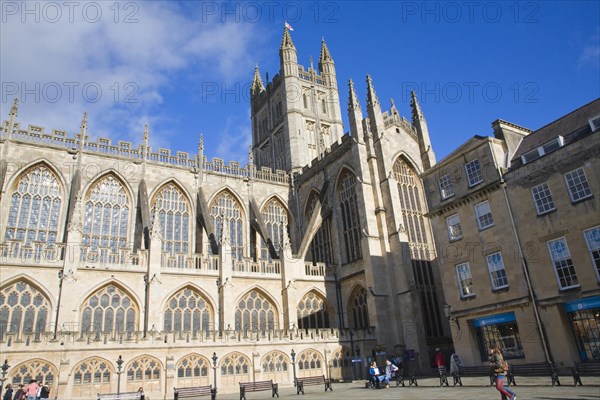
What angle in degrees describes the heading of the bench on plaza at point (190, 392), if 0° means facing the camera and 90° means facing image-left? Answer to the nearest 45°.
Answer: approximately 0°

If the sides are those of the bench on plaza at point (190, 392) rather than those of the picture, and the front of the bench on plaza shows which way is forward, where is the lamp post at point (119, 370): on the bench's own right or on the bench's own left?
on the bench's own right

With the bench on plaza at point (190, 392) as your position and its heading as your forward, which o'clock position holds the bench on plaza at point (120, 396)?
the bench on plaza at point (120, 396) is roughly at 2 o'clock from the bench on plaza at point (190, 392).

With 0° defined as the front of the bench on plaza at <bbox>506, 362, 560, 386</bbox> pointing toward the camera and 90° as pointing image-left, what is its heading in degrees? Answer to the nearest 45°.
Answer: approximately 0°

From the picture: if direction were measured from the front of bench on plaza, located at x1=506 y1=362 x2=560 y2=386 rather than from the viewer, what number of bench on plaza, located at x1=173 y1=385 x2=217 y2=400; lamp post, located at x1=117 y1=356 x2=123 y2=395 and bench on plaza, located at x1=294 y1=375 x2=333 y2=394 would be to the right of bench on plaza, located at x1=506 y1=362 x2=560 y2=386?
3

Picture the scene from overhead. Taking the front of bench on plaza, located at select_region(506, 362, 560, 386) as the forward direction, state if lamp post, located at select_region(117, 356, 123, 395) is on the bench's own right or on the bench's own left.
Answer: on the bench's own right

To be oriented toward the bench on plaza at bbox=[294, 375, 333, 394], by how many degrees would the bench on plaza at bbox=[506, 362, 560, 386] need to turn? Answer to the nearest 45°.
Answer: approximately 90° to its right

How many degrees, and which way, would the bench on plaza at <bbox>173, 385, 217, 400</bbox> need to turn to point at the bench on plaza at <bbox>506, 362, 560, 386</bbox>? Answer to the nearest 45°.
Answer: approximately 45° to its left

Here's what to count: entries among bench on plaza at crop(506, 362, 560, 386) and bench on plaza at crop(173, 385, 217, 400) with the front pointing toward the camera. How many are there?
2

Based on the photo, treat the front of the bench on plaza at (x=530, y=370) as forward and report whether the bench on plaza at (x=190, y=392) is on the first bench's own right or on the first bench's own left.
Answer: on the first bench's own right
